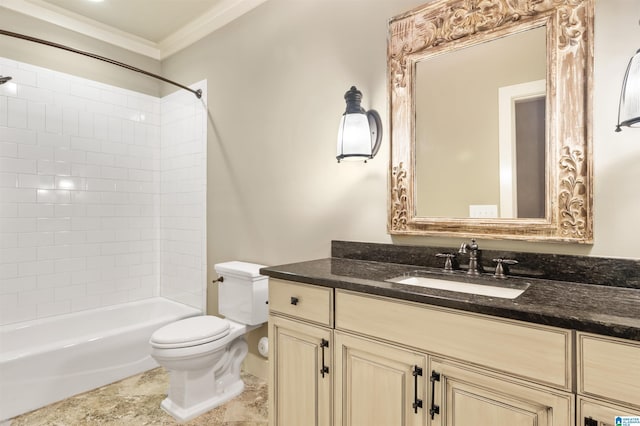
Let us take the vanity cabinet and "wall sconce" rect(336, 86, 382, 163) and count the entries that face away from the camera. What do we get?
0

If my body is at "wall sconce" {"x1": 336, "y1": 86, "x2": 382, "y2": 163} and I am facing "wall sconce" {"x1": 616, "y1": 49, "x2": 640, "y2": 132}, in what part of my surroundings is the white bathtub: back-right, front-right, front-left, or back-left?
back-right

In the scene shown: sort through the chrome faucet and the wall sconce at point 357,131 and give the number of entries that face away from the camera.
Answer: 0

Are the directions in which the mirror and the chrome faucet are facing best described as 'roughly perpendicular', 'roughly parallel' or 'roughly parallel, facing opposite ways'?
roughly parallel

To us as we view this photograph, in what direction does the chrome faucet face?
facing the viewer and to the left of the viewer

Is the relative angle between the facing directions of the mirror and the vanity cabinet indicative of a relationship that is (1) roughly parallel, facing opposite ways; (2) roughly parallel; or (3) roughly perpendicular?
roughly parallel

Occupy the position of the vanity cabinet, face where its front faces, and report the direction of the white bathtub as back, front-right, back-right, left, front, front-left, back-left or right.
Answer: front-right

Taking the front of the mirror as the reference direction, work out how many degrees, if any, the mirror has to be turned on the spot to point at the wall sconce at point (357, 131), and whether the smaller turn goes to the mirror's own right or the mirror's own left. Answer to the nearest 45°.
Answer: approximately 45° to the mirror's own right

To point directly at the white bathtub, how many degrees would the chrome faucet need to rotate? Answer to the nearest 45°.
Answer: approximately 45° to its right
